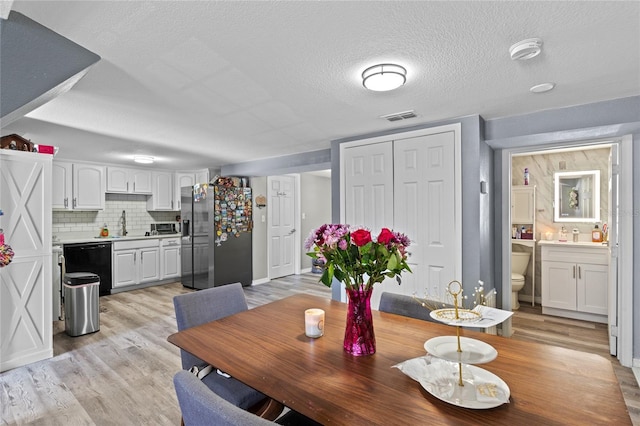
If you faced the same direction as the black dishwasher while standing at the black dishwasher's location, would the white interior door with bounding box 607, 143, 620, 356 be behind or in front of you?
in front

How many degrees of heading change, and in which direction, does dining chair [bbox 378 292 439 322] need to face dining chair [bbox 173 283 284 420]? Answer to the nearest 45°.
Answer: approximately 45° to its right

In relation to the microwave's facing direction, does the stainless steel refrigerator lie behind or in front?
in front

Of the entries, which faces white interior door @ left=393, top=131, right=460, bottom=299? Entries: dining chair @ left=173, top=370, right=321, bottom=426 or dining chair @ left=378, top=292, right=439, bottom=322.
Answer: dining chair @ left=173, top=370, right=321, bottom=426

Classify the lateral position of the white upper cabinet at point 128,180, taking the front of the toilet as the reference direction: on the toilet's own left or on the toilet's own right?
on the toilet's own right

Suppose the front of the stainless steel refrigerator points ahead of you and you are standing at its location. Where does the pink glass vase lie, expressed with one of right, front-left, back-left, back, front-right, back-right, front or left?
front-left

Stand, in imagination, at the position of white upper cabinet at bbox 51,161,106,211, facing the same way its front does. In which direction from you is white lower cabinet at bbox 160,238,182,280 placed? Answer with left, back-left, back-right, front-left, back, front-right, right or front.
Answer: left

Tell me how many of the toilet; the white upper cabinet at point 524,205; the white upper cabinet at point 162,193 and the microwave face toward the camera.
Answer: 4

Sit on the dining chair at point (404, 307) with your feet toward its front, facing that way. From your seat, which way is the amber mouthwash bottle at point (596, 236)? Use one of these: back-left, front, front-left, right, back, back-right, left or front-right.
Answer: back

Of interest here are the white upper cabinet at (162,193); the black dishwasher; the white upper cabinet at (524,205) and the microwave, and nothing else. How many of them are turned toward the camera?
4

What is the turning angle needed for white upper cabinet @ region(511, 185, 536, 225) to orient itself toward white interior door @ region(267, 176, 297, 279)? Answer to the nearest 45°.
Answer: approximately 90° to its right

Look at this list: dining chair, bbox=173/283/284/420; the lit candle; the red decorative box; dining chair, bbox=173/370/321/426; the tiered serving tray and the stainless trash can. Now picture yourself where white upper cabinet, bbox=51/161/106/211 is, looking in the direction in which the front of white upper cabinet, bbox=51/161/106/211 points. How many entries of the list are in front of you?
6
